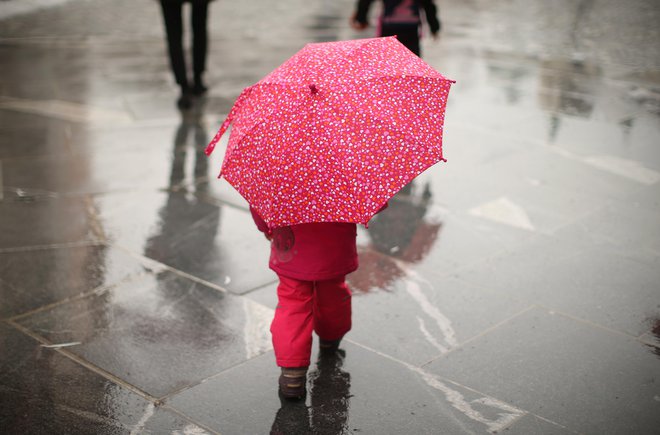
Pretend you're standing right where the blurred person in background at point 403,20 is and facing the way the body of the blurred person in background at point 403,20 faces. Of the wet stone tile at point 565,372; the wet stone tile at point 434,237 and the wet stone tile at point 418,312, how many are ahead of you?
3

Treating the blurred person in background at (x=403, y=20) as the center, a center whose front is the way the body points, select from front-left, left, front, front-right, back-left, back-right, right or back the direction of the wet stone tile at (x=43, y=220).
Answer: back-left
